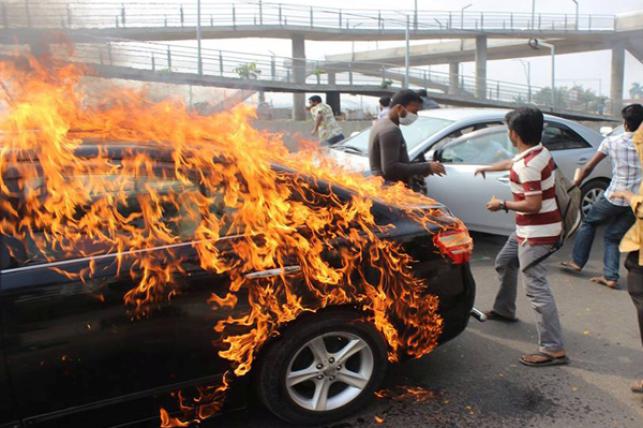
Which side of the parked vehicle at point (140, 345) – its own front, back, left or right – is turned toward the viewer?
left

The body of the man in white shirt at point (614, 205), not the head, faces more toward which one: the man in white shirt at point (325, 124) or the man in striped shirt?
the man in white shirt

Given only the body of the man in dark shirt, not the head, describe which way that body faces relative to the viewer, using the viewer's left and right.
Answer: facing to the right of the viewer

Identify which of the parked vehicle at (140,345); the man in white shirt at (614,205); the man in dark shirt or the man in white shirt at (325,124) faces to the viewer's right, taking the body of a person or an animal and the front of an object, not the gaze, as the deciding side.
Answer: the man in dark shirt

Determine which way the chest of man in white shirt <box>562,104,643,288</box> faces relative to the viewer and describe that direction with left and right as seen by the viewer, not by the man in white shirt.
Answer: facing away from the viewer and to the left of the viewer

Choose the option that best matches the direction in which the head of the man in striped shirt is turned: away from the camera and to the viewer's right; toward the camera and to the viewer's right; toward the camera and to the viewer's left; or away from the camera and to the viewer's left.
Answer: away from the camera and to the viewer's left

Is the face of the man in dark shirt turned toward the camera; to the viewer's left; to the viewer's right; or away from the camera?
to the viewer's right

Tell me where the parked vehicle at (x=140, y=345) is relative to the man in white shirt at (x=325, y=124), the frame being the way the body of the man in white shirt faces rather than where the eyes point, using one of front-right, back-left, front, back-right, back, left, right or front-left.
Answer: left

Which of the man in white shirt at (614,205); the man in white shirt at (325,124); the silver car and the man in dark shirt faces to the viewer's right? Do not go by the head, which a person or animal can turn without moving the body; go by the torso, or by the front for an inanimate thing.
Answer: the man in dark shirt

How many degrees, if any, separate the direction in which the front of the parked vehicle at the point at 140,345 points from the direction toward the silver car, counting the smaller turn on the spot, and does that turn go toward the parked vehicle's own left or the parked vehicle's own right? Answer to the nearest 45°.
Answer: approximately 135° to the parked vehicle's own right
